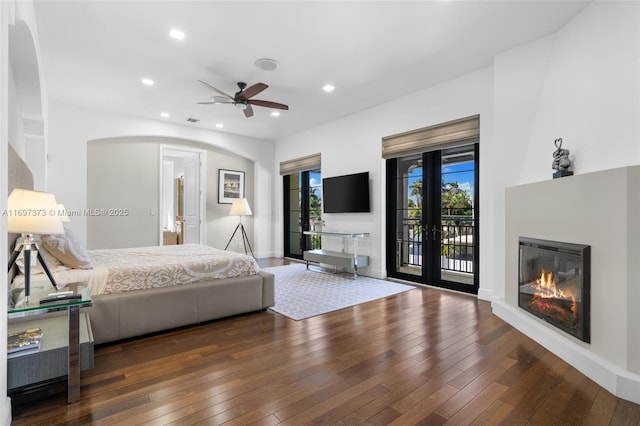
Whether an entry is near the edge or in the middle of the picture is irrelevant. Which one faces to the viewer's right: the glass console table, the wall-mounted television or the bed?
the bed

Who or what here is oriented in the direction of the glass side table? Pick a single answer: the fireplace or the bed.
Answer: the fireplace

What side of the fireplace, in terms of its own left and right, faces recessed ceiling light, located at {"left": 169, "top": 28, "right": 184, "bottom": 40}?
front

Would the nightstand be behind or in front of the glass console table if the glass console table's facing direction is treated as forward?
in front

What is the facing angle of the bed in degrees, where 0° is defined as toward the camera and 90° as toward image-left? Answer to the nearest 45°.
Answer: approximately 270°

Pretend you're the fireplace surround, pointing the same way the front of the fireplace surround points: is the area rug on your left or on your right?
on your right

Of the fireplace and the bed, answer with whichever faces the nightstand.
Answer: the fireplace

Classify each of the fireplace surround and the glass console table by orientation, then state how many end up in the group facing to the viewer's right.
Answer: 0

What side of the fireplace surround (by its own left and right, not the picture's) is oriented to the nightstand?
front

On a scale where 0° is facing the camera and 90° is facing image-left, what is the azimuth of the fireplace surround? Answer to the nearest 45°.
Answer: approximately 45°

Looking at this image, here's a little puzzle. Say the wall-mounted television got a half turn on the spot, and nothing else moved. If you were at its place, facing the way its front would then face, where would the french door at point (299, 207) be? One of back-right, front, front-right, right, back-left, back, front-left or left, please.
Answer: left

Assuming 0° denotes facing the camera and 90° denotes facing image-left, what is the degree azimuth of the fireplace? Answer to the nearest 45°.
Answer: approximately 45°

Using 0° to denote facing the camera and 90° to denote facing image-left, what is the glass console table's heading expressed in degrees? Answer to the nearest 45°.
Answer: approximately 45°

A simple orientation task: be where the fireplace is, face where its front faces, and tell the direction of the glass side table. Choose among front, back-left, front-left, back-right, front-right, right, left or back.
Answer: front
